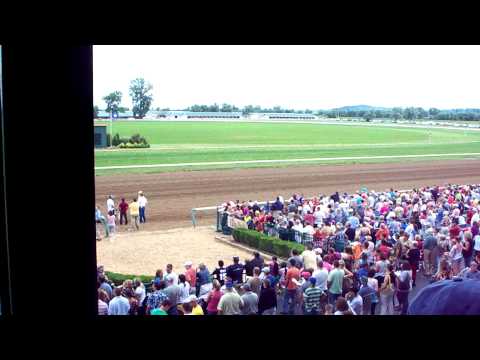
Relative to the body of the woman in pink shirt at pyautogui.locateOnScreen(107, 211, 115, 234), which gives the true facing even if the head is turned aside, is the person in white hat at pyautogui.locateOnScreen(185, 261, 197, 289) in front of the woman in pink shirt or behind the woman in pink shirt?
behind

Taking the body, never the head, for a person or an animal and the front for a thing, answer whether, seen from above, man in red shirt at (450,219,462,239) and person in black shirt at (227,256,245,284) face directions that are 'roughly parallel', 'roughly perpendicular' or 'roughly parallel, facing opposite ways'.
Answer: roughly parallel

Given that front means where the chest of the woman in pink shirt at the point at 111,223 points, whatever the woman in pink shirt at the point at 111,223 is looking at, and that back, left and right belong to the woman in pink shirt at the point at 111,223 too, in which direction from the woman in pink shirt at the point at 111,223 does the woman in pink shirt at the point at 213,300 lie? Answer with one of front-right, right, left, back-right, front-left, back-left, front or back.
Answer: back

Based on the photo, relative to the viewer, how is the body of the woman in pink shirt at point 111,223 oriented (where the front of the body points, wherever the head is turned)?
away from the camera

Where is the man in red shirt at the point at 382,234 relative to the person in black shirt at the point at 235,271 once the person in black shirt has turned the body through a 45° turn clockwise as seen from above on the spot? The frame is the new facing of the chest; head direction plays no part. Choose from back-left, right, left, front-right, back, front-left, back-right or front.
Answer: front

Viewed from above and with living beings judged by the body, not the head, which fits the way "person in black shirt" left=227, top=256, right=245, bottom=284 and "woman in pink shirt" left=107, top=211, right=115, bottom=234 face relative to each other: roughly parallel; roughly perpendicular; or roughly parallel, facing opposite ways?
roughly parallel

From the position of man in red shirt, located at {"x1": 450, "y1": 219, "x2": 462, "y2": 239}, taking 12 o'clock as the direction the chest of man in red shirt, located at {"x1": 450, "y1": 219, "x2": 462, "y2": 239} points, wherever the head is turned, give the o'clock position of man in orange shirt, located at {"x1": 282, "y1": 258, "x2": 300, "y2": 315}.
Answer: man in orange shirt, located at {"x1": 282, "y1": 258, "x2": 300, "y2": 315} is roughly at 7 o'clock from man in red shirt, located at {"x1": 450, "y1": 219, "x2": 462, "y2": 239}.

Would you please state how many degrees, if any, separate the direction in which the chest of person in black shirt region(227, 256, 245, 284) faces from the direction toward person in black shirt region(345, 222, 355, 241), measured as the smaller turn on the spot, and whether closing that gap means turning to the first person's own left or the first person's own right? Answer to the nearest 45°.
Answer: approximately 45° to the first person's own right

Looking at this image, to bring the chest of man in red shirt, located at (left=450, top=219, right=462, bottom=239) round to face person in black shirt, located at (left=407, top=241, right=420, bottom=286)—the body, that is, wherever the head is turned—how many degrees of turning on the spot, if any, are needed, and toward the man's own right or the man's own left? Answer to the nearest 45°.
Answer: approximately 180°

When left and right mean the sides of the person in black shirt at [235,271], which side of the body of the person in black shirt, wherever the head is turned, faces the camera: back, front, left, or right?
back

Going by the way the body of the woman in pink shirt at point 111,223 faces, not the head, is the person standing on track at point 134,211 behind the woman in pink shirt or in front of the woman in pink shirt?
in front

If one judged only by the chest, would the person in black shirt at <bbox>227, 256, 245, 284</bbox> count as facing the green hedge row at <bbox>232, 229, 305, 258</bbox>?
yes

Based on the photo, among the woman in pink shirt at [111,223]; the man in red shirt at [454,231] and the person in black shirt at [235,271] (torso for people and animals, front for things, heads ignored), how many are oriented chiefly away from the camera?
3

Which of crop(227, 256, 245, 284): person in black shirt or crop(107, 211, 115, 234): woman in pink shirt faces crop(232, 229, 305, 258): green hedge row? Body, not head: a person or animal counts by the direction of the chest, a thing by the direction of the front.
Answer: the person in black shirt

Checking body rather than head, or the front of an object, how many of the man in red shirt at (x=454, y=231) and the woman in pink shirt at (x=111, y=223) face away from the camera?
2

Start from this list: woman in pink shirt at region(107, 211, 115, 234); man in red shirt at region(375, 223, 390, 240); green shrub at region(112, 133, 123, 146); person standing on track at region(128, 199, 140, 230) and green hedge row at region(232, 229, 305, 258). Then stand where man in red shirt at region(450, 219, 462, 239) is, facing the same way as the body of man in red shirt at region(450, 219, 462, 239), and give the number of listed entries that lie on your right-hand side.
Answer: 0

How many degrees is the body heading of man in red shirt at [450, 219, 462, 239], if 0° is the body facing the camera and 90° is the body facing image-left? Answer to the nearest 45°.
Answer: approximately 180°

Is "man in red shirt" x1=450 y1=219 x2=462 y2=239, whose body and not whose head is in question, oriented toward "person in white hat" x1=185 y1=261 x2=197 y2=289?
no

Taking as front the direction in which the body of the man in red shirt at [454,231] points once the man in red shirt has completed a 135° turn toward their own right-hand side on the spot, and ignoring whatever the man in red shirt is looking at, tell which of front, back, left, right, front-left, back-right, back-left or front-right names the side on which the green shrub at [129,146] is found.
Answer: back
